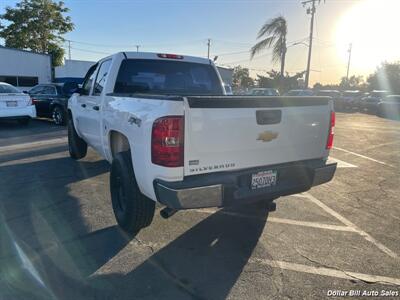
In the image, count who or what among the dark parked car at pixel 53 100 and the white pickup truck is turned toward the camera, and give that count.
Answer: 0

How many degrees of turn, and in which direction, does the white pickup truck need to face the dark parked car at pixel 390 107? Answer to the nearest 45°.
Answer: approximately 90° to its right

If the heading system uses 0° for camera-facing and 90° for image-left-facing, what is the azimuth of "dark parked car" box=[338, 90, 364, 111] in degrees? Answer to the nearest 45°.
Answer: approximately 45°

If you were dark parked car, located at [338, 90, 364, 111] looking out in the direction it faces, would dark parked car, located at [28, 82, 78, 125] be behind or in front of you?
in front

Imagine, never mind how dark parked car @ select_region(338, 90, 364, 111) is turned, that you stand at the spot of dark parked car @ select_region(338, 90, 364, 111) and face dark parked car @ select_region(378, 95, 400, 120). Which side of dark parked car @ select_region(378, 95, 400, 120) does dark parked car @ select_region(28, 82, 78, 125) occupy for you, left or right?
right

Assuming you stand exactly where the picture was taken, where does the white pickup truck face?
facing away from the viewer and to the left of the viewer

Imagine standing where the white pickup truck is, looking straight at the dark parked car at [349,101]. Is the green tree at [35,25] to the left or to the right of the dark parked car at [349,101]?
left

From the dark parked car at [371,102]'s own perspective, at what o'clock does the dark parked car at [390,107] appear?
the dark parked car at [390,107] is roughly at 10 o'clock from the dark parked car at [371,102].
